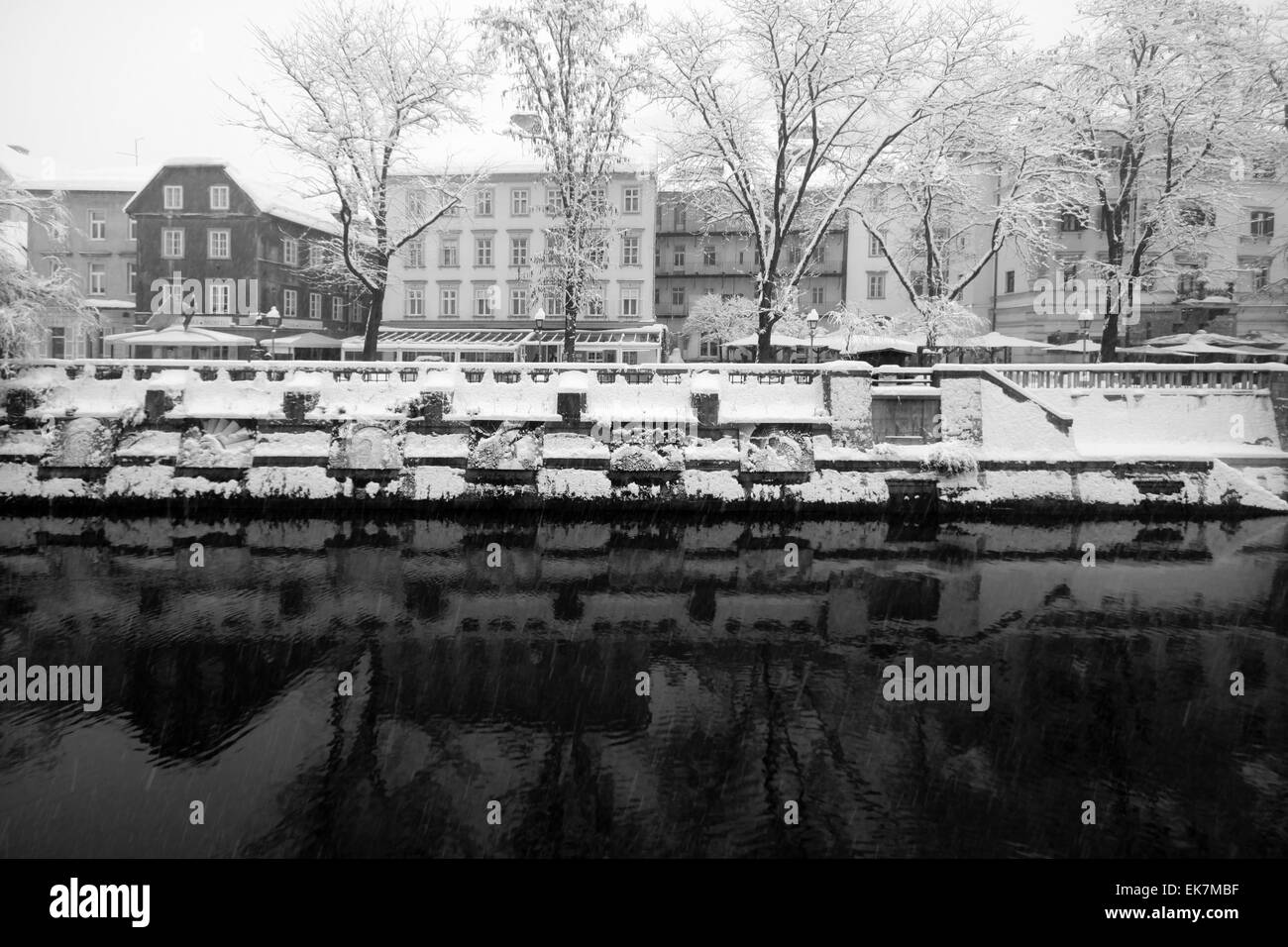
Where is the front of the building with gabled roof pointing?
toward the camera

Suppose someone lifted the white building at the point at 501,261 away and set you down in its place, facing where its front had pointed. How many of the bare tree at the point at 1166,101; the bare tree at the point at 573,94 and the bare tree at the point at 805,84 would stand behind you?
0

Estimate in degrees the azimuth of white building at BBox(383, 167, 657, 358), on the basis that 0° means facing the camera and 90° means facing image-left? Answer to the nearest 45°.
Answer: approximately 0°

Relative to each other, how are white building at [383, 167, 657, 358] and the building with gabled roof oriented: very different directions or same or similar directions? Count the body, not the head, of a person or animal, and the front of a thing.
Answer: same or similar directions

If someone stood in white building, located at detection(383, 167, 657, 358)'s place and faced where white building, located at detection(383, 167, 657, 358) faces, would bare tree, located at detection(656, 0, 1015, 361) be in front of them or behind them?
in front

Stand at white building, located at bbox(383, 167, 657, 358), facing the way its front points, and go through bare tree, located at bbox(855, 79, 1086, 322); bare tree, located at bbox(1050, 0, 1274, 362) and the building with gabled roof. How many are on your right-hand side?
1

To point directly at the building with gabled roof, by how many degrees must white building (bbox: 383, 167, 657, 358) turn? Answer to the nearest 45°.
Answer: approximately 90° to its right

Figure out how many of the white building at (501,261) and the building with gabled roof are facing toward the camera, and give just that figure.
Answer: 2

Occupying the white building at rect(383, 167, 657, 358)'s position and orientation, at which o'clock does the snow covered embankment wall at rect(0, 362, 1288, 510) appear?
The snow covered embankment wall is roughly at 12 o'clock from the white building.

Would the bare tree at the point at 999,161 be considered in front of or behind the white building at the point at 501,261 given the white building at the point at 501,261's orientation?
in front

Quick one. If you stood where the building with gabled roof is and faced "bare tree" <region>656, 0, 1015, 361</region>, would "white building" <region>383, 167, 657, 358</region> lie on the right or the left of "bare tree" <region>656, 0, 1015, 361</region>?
left

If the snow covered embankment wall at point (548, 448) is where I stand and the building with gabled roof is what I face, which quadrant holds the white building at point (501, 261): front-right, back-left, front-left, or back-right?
front-right
